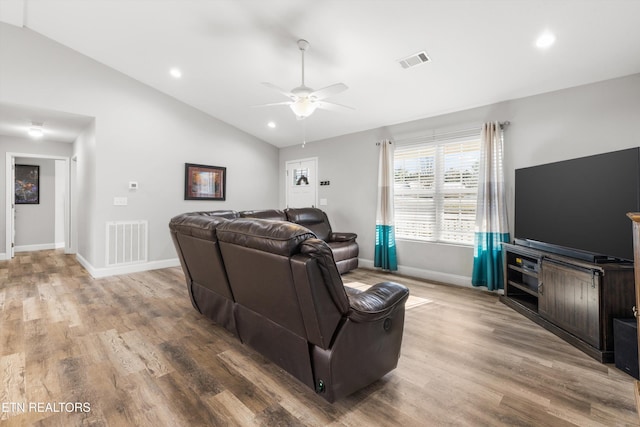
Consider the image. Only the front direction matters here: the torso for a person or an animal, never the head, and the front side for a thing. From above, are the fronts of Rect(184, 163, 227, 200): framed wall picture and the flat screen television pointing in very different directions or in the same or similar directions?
very different directions

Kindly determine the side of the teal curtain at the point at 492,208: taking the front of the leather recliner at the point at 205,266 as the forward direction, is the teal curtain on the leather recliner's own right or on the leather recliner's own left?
on the leather recliner's own right

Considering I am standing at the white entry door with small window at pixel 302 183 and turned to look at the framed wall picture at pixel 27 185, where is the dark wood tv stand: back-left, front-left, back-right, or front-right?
back-left

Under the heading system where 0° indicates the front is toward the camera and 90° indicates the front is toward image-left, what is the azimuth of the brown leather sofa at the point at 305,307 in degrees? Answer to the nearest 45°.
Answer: approximately 225°

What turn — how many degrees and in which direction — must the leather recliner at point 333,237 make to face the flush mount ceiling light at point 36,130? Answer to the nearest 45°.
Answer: approximately 135° to its right

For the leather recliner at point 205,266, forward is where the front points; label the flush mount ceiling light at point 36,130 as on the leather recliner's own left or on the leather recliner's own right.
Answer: on the leather recliner's own left

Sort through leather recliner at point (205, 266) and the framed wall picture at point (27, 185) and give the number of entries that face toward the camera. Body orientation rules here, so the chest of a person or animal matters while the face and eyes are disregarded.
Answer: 1
